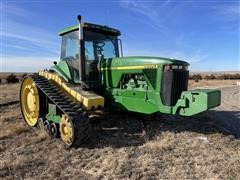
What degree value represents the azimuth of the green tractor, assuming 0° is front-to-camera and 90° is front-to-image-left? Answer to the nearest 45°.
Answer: approximately 315°
